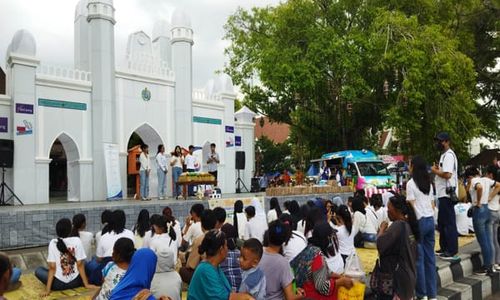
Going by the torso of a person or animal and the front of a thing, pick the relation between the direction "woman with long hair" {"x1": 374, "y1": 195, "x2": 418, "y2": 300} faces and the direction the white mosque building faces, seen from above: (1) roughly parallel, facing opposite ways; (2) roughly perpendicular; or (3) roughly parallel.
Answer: roughly parallel, facing opposite ways

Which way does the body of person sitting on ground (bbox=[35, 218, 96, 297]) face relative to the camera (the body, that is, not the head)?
away from the camera

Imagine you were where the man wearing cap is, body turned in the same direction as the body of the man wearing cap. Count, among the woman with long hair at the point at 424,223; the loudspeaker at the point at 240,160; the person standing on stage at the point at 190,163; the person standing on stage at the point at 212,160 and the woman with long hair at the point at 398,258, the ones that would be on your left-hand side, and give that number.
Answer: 2

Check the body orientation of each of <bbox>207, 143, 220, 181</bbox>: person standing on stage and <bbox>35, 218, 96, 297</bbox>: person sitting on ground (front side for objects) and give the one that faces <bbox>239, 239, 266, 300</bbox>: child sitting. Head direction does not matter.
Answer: the person standing on stage

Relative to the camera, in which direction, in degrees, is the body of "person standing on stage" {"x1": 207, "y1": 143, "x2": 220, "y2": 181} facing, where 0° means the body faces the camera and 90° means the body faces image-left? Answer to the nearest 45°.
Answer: approximately 0°

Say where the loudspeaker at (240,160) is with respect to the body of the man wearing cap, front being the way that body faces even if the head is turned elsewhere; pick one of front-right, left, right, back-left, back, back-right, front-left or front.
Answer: front-right

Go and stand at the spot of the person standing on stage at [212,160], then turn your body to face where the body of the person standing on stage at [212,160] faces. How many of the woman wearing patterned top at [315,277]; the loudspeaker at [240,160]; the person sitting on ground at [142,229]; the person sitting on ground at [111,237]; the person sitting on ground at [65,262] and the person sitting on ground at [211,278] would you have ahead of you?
5

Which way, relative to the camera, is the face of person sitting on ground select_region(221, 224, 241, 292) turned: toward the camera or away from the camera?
away from the camera

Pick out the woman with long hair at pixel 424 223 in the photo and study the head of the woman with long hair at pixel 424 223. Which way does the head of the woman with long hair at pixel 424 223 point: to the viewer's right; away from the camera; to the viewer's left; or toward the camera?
away from the camera

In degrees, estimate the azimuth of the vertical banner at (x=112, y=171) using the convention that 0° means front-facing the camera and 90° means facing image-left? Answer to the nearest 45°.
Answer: approximately 315°

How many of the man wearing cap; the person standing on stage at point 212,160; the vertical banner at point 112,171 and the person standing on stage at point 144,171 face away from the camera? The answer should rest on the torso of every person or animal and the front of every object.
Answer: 0

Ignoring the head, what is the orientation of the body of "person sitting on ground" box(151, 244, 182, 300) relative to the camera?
away from the camera

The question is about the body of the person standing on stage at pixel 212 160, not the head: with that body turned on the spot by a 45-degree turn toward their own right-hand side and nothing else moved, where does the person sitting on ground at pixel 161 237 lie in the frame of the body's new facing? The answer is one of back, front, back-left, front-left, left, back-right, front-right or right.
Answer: front-left

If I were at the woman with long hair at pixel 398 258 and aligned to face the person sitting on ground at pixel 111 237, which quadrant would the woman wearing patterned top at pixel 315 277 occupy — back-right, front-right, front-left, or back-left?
front-left

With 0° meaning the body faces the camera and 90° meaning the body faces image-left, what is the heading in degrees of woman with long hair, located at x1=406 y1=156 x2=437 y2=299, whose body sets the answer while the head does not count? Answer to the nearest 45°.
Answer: approximately 135°

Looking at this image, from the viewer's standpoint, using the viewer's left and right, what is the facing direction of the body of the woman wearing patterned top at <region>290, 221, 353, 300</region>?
facing away from the viewer and to the right of the viewer

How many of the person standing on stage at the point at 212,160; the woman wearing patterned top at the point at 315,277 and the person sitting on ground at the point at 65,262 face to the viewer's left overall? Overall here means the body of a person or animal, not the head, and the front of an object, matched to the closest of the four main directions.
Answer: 0
